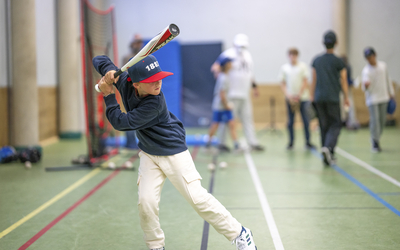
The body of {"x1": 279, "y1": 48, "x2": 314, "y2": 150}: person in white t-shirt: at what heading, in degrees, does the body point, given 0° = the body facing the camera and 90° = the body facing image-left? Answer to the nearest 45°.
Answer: approximately 0°

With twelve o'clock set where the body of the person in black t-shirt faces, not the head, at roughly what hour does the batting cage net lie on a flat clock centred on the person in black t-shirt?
The batting cage net is roughly at 9 o'clock from the person in black t-shirt.

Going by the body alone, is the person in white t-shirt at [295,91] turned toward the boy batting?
yes

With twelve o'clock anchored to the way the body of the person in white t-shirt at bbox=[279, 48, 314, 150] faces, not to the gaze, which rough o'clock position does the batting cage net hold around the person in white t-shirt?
The batting cage net is roughly at 2 o'clock from the person in white t-shirt.

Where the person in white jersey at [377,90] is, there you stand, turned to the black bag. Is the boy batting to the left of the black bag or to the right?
left

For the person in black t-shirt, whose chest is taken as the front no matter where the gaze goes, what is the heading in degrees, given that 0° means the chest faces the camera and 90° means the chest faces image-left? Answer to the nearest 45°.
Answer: approximately 180°

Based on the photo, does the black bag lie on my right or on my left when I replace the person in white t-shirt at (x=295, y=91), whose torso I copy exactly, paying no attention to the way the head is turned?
on my right

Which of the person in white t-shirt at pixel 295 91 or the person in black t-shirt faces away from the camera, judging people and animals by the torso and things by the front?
the person in black t-shirt

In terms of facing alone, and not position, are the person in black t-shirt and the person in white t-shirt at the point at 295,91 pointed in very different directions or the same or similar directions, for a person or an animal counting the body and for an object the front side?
very different directions

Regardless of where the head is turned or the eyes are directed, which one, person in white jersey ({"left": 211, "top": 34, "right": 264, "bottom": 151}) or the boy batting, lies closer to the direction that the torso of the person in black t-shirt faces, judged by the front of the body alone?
the person in white jersey
